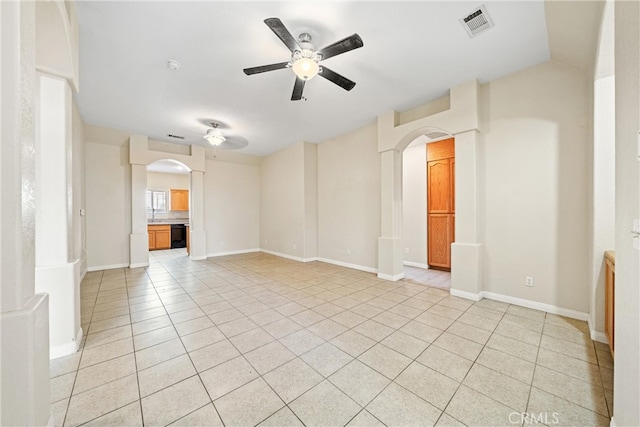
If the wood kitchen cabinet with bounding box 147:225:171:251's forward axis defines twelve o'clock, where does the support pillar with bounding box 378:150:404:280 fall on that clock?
The support pillar is roughly at 11 o'clock from the wood kitchen cabinet.

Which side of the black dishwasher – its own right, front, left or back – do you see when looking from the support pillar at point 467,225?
front

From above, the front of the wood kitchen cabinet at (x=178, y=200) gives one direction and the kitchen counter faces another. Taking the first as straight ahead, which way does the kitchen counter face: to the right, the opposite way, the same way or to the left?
the same way

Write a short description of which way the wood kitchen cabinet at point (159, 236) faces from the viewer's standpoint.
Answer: facing the viewer

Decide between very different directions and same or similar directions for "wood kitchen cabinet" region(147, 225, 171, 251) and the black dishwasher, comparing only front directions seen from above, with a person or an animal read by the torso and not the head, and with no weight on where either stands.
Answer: same or similar directions

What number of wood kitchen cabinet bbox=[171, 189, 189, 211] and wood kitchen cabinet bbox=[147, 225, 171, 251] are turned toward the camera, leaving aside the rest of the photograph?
2

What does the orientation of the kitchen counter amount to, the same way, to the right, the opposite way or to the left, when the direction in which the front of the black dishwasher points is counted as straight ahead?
the same way

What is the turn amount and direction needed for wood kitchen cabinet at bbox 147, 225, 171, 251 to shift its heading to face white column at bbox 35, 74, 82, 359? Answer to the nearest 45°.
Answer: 0° — it already faces it

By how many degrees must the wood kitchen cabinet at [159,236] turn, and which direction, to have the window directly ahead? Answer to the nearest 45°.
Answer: approximately 180°

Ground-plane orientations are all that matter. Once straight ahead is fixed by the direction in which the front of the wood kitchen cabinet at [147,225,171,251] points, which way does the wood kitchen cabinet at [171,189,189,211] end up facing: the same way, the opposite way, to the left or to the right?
the same way

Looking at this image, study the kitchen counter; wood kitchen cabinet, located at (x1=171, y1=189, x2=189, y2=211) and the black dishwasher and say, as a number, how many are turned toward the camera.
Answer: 3

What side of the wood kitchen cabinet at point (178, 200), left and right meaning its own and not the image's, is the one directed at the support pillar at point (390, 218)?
front

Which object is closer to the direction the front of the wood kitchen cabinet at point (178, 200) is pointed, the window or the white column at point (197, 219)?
the white column

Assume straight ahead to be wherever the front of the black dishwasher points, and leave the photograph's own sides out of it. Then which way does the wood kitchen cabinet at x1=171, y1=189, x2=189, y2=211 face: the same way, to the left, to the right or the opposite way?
the same way
